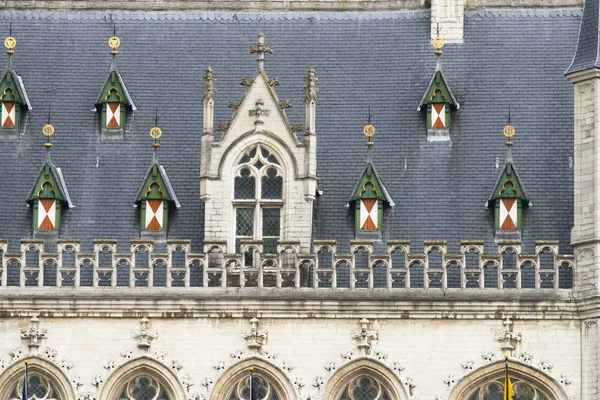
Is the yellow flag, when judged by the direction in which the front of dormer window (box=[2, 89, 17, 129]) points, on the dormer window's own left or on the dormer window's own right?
on the dormer window's own left

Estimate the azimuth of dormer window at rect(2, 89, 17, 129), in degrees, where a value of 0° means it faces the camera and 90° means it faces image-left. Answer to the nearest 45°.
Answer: approximately 0°
